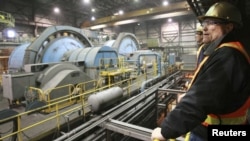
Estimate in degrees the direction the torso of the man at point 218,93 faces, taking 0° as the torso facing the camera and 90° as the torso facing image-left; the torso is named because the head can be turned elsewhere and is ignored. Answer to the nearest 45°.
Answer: approximately 90°

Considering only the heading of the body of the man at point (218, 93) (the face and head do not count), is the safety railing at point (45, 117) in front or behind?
in front

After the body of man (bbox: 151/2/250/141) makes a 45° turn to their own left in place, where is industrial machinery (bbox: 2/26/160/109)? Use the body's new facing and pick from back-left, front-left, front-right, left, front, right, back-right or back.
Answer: right
